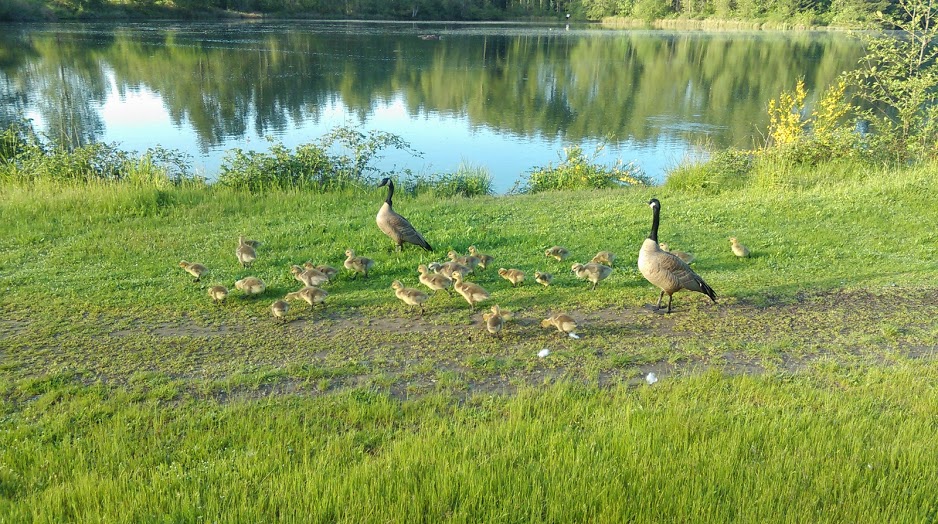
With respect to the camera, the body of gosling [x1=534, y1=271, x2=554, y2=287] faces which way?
to the viewer's left

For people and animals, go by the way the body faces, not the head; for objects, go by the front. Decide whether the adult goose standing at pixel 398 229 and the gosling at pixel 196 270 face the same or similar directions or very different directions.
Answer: same or similar directions

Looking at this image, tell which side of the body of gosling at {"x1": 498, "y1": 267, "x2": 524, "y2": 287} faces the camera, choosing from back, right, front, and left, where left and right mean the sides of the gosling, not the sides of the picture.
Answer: left

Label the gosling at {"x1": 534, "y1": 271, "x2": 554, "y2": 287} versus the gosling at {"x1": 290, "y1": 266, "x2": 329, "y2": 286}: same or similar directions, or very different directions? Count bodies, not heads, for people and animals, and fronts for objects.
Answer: same or similar directions

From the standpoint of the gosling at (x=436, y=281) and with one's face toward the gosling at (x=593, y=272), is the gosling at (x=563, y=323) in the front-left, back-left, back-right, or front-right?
front-right

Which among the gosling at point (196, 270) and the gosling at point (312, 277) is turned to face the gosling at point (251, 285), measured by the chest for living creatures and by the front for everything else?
the gosling at point (312, 277)

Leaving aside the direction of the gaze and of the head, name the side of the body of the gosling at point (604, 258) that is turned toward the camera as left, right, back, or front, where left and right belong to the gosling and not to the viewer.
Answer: left

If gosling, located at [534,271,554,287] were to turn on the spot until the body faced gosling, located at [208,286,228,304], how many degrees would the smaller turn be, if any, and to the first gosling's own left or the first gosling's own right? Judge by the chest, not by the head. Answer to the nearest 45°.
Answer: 0° — it already faces it

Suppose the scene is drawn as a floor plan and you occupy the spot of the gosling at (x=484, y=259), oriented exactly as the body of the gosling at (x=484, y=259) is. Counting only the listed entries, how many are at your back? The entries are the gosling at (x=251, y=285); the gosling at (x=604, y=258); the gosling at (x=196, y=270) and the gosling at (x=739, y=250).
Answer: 2

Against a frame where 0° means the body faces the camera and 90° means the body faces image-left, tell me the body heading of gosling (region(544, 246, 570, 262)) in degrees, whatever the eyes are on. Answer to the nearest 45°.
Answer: approximately 90°

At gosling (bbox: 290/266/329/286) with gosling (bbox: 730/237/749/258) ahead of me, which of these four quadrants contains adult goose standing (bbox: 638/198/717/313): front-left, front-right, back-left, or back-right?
front-right

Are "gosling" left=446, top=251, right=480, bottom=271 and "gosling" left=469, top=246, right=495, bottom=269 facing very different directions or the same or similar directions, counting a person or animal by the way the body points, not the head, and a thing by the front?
same or similar directions

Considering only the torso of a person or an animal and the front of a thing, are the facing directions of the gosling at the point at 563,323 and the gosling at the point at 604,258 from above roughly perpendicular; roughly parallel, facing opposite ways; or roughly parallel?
roughly parallel
